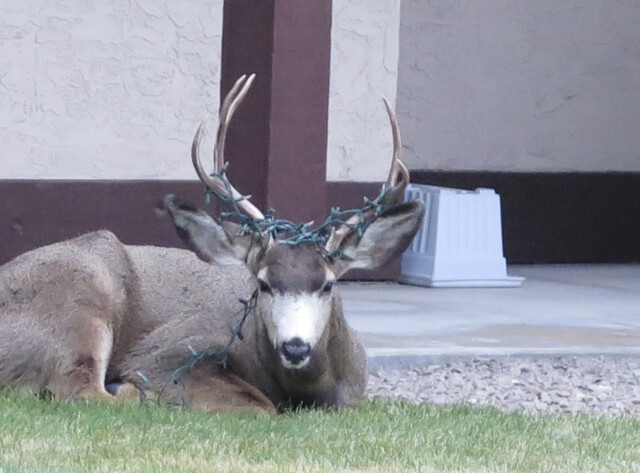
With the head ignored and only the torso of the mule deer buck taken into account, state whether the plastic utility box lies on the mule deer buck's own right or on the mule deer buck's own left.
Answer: on the mule deer buck's own left

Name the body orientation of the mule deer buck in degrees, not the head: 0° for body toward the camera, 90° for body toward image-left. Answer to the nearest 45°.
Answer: approximately 315°

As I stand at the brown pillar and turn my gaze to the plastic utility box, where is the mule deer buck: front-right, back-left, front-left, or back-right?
back-right

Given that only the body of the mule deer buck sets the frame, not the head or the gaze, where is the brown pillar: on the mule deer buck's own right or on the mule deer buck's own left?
on the mule deer buck's own left
